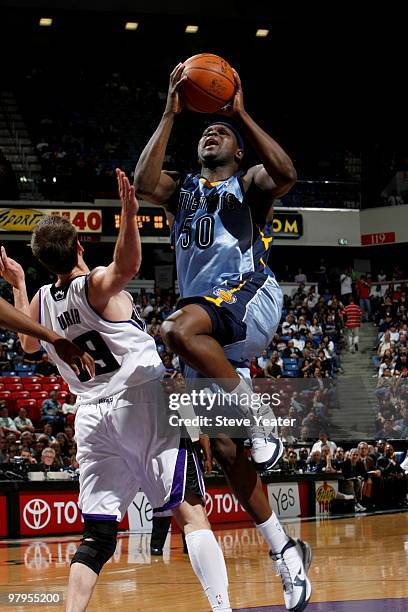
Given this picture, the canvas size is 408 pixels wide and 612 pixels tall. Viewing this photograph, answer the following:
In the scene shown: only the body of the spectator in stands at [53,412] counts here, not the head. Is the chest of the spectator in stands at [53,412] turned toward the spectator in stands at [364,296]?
no

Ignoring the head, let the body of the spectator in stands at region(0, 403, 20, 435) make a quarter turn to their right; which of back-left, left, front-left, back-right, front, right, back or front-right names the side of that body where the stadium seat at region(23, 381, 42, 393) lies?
back-right

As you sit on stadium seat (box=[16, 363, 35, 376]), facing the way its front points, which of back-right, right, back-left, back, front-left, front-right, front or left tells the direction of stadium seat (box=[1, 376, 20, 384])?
front-right

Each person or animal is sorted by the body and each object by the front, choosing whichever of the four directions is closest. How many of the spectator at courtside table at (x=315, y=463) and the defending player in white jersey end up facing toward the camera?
1

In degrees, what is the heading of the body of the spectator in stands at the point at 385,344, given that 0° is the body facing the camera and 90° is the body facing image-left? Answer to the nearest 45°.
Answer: approximately 45°

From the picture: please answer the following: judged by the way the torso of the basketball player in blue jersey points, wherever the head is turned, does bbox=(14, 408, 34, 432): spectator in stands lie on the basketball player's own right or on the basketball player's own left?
on the basketball player's own right

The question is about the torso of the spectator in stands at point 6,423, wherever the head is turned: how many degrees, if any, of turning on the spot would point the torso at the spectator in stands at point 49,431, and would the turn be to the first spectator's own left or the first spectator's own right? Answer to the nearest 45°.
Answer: approximately 45° to the first spectator's own left

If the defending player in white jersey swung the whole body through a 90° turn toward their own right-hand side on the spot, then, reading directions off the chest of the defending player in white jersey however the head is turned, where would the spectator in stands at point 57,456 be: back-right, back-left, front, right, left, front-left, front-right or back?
back-left

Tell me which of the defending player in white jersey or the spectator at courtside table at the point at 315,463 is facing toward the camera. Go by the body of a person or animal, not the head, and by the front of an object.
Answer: the spectator at courtside table

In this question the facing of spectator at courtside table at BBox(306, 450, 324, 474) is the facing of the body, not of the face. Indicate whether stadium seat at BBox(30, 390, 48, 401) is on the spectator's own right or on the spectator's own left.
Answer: on the spectator's own right

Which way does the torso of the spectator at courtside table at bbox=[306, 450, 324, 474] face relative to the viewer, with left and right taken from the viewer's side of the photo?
facing the viewer

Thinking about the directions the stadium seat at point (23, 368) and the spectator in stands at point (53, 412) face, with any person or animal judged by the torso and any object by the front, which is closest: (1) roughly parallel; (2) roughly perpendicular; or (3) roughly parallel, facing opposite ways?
roughly parallel

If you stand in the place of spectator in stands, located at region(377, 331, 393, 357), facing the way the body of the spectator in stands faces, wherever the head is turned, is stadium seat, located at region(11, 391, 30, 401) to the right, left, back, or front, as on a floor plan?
front

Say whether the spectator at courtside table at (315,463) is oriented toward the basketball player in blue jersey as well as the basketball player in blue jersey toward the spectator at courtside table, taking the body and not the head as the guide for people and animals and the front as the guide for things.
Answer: no

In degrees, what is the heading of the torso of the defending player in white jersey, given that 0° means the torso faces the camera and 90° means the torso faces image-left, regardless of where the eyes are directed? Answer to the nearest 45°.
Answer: approximately 225°

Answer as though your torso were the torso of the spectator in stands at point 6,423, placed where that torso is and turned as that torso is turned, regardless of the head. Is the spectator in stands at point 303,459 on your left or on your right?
on your left
